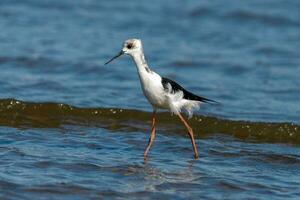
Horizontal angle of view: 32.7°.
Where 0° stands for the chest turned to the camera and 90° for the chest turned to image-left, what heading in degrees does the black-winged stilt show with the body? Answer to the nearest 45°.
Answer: approximately 90°
